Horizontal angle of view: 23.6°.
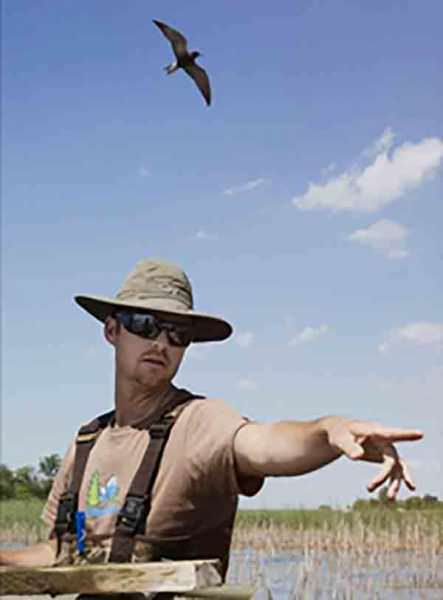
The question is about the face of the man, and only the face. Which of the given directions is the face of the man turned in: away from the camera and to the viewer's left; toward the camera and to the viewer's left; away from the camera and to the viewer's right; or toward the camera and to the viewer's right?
toward the camera and to the viewer's right

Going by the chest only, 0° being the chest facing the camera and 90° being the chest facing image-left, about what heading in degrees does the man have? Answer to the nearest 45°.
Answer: approximately 45°
